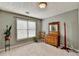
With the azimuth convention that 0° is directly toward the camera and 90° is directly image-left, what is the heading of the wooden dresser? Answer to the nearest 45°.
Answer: approximately 45°

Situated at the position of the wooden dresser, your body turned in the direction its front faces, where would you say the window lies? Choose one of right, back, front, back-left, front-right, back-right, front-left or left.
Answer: front-right
